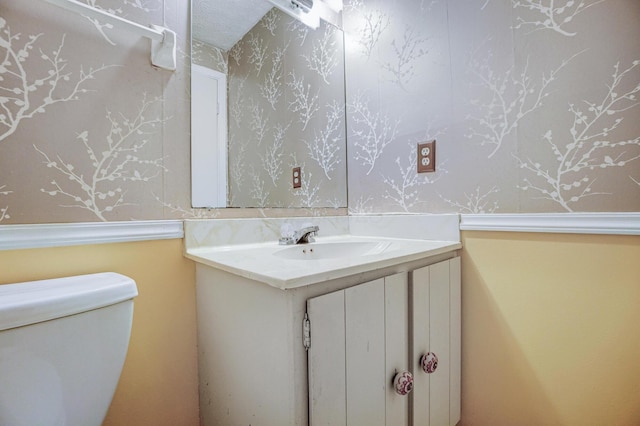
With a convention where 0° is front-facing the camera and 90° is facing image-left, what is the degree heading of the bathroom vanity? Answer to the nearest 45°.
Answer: approximately 315°

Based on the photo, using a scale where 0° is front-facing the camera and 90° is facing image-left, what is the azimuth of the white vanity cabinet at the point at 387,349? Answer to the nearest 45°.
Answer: approximately 315°
